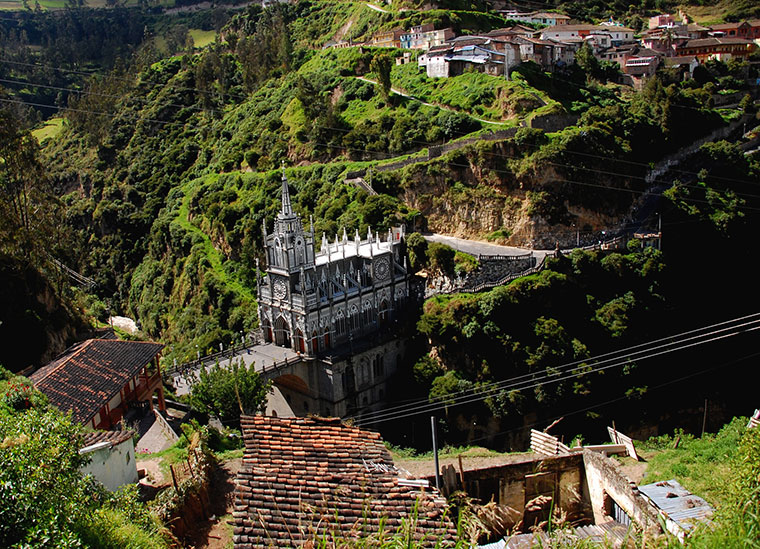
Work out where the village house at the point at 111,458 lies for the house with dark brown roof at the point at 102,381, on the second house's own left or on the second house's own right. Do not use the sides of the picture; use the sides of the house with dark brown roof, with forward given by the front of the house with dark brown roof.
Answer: on the second house's own right

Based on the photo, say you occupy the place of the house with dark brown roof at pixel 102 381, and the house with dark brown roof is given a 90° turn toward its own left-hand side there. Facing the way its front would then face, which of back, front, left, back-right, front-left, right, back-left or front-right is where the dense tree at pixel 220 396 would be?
right

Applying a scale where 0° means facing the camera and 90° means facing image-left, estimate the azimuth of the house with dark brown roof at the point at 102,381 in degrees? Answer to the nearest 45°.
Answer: approximately 315°

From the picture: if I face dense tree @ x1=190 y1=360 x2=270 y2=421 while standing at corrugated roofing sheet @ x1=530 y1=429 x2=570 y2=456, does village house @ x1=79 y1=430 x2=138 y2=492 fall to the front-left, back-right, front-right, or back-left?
front-left

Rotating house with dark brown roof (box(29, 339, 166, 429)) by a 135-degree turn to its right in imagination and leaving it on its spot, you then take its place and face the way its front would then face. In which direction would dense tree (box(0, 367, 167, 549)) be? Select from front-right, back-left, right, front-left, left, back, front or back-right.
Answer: left

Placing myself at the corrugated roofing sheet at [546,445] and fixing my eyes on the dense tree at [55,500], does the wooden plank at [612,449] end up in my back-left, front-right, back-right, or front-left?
back-left

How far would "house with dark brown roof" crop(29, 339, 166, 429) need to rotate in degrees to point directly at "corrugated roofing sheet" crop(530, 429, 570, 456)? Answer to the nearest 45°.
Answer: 0° — it already faces it

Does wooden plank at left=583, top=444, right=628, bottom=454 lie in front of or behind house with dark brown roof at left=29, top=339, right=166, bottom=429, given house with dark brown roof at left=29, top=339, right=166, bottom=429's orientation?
in front

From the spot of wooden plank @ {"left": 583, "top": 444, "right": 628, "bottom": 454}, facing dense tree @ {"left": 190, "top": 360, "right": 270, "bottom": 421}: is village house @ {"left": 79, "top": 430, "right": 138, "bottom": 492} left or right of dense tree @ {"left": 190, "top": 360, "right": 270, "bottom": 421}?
left

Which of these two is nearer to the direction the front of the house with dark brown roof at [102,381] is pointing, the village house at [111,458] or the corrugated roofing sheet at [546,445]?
the corrugated roofing sheet
